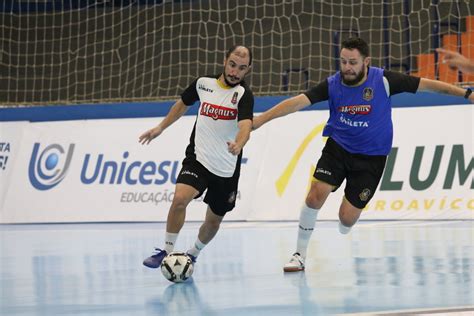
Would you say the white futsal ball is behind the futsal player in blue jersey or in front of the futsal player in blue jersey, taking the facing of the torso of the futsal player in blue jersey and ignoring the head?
in front

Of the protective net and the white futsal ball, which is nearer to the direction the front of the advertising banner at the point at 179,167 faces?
the white futsal ball

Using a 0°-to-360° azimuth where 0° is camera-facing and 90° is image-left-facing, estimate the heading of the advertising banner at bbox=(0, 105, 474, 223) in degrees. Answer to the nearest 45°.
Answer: approximately 0°

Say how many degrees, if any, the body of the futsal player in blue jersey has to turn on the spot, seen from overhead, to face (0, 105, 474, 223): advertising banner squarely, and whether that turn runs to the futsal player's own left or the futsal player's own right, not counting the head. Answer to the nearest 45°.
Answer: approximately 90° to the futsal player's own right

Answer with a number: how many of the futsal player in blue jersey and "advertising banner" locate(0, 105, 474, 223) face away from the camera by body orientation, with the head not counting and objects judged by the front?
0

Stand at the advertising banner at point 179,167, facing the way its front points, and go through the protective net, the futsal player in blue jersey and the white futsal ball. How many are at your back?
1

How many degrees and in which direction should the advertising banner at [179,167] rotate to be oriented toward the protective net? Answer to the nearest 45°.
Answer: approximately 180°

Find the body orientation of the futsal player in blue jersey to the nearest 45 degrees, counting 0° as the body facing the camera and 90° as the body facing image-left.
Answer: approximately 45°

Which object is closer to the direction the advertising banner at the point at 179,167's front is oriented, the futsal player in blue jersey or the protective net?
the futsal player in blue jersey

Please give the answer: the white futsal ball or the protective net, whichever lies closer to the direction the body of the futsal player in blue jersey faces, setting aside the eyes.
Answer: the white futsal ball

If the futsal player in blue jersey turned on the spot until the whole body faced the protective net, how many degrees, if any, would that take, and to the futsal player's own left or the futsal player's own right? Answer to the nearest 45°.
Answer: approximately 135° to the futsal player's own right
